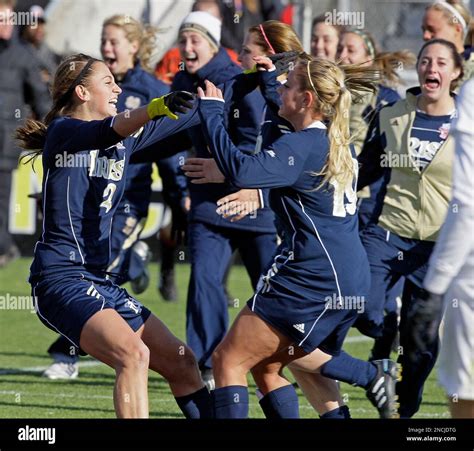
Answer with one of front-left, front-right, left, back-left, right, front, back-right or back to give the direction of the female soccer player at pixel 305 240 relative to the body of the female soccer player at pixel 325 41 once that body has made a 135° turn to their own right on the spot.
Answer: back

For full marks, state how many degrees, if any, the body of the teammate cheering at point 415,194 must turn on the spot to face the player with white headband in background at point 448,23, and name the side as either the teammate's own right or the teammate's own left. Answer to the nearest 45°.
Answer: approximately 180°

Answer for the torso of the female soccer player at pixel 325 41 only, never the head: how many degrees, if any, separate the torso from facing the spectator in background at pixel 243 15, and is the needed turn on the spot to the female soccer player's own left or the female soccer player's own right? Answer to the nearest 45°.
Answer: approximately 135° to the female soccer player's own right

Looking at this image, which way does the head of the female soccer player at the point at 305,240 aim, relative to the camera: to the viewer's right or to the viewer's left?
to the viewer's left

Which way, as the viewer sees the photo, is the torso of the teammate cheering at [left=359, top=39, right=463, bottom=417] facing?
toward the camera

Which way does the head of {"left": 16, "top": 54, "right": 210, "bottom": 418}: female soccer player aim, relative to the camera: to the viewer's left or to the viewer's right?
to the viewer's right

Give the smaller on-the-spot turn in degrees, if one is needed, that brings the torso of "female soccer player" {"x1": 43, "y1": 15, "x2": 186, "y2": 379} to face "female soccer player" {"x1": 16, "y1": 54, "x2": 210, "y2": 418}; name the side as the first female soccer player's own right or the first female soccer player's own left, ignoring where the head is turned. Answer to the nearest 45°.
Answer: approximately 45° to the first female soccer player's own left

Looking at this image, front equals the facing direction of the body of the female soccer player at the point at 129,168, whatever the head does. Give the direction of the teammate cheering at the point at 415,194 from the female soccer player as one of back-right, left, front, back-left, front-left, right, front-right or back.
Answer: left

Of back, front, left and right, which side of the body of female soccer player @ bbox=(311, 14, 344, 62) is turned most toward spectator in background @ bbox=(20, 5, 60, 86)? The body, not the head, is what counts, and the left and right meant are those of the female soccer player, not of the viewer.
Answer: right

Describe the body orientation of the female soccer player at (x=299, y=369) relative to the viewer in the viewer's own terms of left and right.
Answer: facing to the left of the viewer

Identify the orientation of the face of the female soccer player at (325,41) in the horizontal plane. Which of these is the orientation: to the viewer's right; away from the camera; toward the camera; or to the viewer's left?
toward the camera
